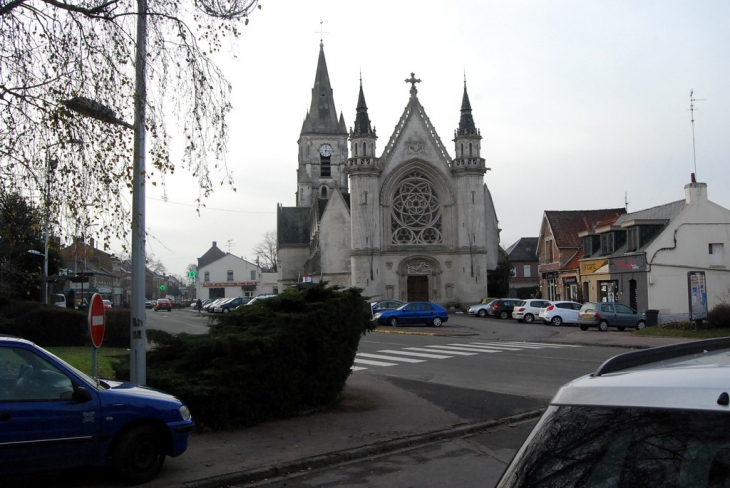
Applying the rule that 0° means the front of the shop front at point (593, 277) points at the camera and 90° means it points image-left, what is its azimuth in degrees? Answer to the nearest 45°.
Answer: approximately 45°

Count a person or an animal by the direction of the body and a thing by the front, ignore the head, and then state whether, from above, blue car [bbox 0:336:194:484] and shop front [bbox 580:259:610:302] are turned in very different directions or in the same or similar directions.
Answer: very different directions

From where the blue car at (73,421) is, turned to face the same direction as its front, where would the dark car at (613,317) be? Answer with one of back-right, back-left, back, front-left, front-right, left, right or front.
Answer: front-left

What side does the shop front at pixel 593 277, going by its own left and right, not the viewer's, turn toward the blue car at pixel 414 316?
front

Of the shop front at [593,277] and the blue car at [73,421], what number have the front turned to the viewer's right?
1

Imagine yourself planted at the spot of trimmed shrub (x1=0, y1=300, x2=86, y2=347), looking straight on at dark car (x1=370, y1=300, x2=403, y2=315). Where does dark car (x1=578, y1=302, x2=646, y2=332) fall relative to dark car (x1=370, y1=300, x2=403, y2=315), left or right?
right

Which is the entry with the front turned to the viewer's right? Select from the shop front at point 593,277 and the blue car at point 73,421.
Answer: the blue car

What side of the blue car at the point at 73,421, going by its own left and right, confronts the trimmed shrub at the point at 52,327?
left

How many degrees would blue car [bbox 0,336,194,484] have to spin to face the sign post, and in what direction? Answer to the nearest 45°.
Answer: approximately 90° to its left

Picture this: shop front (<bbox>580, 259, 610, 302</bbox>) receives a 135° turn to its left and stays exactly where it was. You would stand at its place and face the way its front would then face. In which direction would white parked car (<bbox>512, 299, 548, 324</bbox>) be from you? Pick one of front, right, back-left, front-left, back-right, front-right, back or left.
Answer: back-right

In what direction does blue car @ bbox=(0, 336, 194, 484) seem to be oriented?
to the viewer's right

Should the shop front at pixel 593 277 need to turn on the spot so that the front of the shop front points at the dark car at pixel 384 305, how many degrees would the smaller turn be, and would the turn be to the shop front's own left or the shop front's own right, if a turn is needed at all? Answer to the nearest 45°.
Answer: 0° — it already faces it

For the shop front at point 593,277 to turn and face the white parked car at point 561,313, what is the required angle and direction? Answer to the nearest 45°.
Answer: approximately 45° to its left

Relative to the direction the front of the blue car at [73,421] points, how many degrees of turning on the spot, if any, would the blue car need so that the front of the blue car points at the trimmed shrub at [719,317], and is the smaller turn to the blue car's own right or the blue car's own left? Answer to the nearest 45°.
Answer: approximately 45° to the blue car's own left
